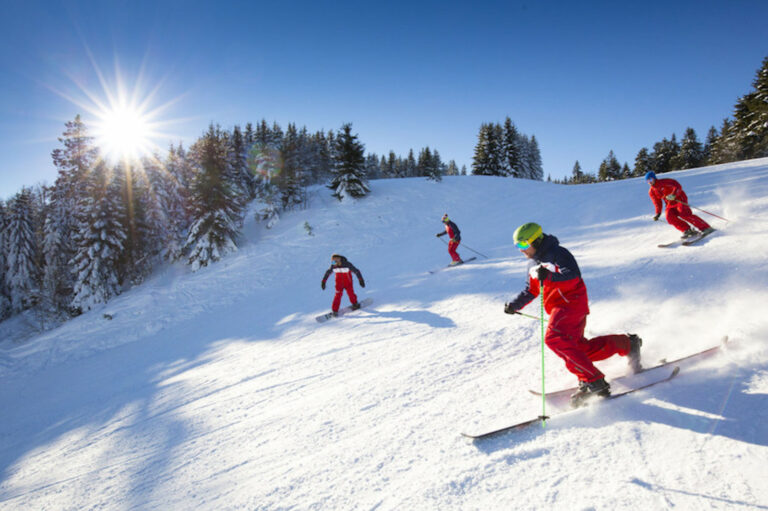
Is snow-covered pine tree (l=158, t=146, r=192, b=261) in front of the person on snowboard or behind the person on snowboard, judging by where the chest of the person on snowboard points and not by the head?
behind

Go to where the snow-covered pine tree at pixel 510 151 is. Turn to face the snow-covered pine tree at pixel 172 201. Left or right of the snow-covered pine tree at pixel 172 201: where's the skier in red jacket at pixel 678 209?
left

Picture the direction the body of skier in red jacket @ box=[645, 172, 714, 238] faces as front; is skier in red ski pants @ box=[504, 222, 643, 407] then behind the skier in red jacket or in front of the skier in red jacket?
in front

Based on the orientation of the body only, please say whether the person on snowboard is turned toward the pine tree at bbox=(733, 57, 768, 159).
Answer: no

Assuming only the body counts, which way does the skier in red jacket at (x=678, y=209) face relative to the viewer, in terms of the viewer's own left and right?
facing the viewer and to the left of the viewer

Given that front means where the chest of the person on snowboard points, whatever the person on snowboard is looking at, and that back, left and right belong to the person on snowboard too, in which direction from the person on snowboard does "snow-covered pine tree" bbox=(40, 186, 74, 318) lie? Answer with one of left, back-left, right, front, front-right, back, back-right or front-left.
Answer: back-right

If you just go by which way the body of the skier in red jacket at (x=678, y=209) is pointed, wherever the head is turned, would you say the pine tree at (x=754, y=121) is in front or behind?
behind

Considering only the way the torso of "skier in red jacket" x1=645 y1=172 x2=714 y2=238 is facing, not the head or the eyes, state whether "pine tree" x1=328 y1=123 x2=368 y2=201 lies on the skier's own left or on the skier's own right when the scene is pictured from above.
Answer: on the skier's own right

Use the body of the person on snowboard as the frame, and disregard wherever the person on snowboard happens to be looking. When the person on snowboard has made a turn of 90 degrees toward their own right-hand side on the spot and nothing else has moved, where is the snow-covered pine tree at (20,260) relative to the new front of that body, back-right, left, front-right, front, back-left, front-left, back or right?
front-right

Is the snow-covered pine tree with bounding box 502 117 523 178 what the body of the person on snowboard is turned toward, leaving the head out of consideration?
no

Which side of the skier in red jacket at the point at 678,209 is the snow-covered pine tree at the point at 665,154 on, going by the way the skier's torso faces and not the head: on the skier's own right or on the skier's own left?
on the skier's own right

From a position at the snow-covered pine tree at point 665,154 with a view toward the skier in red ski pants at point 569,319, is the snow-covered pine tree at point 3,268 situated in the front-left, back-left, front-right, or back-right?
front-right

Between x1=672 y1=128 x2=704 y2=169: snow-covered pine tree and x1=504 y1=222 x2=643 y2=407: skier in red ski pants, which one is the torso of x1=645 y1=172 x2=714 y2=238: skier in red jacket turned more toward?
the skier in red ski pants

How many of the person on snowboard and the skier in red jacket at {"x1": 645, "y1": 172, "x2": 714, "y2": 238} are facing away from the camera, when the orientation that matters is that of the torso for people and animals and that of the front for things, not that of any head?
0

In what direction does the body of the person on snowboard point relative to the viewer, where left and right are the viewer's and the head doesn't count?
facing the viewer
